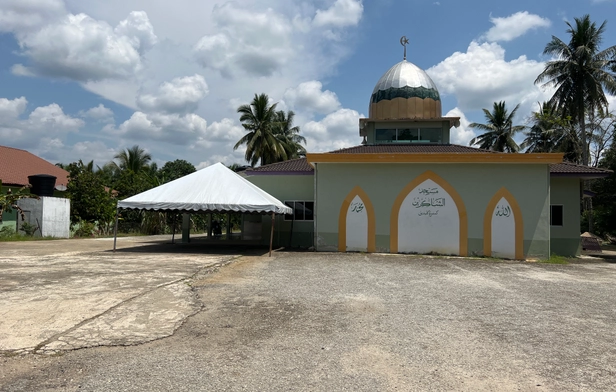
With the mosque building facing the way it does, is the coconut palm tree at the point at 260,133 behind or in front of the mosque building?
behind

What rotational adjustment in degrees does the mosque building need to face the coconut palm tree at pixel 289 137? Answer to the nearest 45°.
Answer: approximately 135° to its right

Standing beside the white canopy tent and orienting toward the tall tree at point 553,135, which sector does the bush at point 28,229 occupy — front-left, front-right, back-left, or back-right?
back-left

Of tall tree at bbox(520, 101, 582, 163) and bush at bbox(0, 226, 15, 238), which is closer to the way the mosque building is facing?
the bush

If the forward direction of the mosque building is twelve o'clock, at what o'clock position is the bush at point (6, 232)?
The bush is roughly at 3 o'clock from the mosque building.

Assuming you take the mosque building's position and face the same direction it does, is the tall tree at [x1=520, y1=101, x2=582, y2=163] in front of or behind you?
behind

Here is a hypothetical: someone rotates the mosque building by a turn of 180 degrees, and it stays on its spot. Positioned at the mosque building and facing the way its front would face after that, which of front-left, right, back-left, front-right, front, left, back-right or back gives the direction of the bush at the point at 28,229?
left

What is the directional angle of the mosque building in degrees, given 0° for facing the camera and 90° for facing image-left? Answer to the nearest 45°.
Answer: approximately 0°

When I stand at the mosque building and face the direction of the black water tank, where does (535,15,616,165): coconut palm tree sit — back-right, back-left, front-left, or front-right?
back-right

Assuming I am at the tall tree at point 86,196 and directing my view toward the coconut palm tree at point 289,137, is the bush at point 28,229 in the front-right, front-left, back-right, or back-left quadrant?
back-right

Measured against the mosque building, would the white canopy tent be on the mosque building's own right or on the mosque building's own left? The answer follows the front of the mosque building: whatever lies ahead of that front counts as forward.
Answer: on the mosque building's own right

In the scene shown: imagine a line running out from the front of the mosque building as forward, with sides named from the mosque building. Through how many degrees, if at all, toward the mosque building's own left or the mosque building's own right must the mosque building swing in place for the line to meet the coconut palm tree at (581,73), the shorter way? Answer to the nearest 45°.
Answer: approximately 135° to the mosque building's own left
